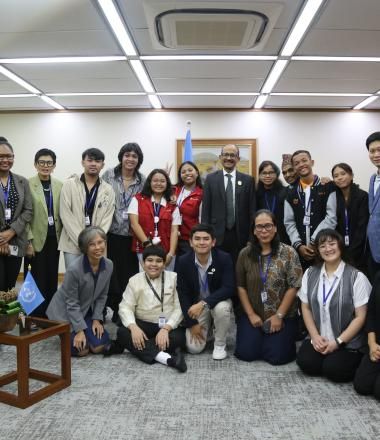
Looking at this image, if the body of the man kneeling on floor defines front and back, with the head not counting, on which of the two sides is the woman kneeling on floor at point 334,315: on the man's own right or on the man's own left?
on the man's own left

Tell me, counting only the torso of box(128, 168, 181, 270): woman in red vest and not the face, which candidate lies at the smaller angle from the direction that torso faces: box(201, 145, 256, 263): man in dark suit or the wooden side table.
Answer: the wooden side table

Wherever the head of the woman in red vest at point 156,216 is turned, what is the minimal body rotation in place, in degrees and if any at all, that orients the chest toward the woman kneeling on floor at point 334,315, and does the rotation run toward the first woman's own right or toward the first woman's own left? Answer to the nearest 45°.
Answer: approximately 45° to the first woman's own left

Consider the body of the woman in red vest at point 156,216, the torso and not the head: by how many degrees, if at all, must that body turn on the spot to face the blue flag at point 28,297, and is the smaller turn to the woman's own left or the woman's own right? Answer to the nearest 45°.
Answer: approximately 45° to the woman's own right

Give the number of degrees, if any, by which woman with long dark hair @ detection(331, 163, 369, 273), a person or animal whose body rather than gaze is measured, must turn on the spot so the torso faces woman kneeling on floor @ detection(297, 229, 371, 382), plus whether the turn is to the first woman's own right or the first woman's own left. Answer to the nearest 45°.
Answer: approximately 45° to the first woman's own left

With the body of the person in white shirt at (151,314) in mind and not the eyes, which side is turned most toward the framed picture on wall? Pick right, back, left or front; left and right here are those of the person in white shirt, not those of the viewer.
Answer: back

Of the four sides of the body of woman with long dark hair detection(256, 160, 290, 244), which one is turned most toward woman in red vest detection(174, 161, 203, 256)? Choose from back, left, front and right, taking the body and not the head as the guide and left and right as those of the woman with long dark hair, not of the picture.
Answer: right

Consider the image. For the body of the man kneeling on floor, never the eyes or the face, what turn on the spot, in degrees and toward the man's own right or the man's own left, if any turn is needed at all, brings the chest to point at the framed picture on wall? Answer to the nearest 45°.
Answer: approximately 180°
